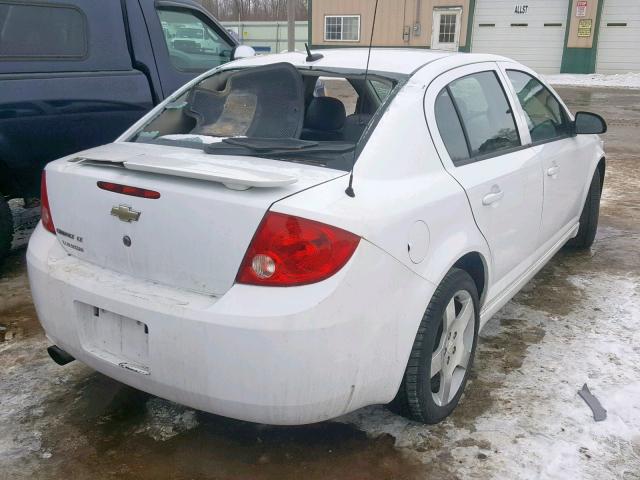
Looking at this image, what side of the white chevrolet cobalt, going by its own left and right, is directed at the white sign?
front

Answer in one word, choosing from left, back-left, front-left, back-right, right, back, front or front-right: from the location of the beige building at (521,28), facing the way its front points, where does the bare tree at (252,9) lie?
back-right

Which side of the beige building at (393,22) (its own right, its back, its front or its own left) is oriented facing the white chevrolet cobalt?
front

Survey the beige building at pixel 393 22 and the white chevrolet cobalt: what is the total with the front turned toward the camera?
1

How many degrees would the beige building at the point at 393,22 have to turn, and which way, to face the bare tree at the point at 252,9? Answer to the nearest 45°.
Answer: approximately 135° to its right

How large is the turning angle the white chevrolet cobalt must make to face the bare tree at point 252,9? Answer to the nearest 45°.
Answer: approximately 45° to its left

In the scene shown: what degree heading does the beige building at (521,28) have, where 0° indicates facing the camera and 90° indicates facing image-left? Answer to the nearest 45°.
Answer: approximately 0°

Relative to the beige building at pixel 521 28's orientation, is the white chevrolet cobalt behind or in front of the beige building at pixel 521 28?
in front

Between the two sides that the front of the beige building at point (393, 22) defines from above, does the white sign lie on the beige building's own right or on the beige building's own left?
on the beige building's own left

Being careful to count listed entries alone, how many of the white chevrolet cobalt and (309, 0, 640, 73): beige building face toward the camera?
1

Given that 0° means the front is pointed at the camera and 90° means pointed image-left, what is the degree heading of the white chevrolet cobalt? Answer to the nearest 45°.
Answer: approximately 225°
